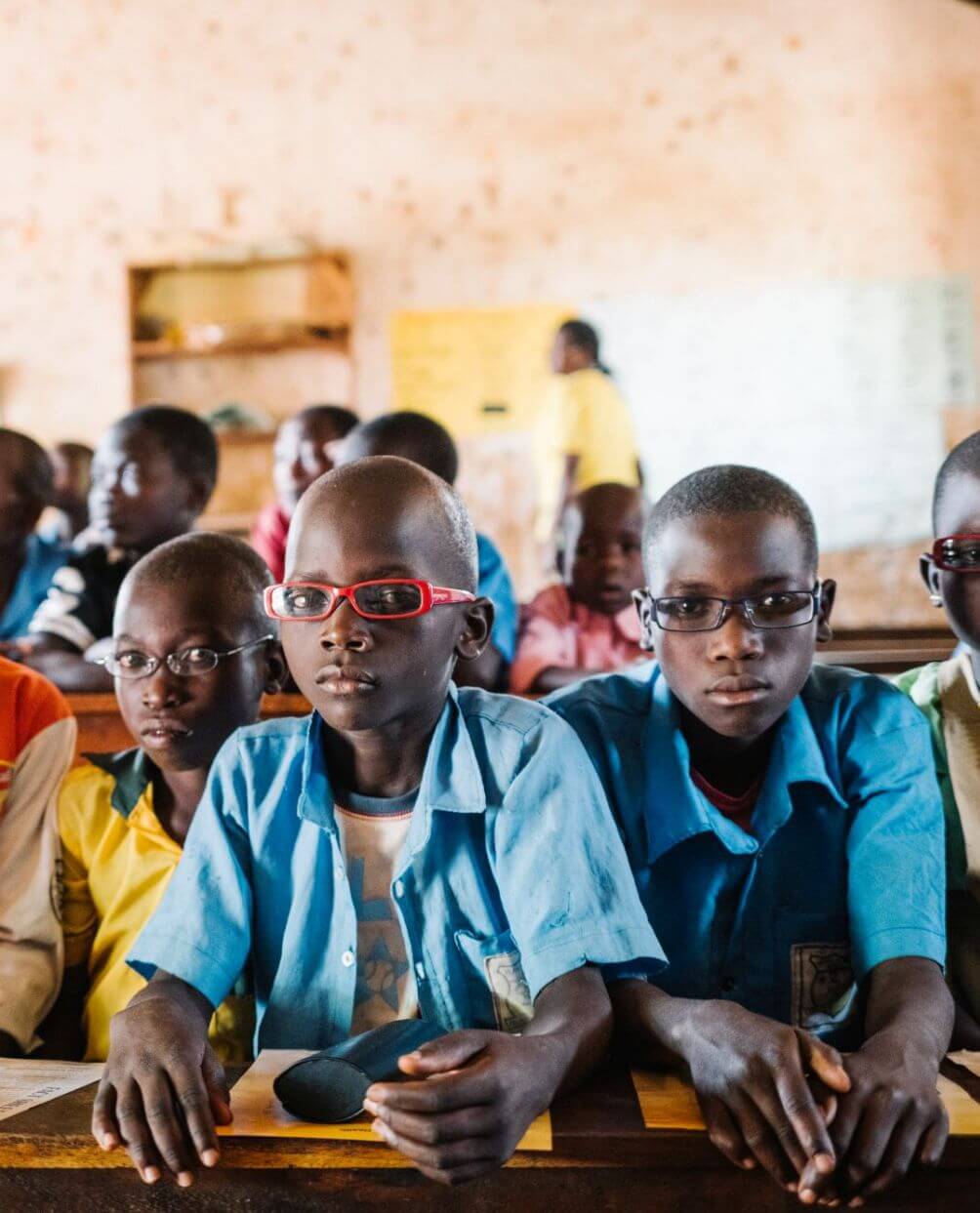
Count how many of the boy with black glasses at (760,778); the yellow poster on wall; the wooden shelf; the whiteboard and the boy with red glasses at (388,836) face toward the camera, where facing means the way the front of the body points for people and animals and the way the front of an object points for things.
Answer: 5

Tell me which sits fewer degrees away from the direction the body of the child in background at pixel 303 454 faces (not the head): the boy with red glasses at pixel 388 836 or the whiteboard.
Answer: the boy with red glasses

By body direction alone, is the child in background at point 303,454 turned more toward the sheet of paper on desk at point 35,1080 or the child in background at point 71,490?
the sheet of paper on desk

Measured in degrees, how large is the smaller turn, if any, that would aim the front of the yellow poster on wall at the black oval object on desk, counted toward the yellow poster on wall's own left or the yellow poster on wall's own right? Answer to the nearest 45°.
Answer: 0° — it already faces it

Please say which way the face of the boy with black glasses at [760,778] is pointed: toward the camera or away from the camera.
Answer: toward the camera

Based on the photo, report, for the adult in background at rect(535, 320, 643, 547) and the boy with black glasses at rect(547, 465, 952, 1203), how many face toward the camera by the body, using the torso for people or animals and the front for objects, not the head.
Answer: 1

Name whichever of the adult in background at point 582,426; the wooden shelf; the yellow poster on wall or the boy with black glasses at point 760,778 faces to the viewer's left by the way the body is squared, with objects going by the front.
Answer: the adult in background

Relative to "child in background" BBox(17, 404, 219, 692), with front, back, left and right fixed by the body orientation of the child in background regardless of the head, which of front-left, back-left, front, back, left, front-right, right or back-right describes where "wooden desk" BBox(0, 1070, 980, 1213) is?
front-left

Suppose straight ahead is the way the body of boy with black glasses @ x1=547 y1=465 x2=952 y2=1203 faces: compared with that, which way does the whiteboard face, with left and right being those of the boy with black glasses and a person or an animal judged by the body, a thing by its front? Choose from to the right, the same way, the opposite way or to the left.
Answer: the same way

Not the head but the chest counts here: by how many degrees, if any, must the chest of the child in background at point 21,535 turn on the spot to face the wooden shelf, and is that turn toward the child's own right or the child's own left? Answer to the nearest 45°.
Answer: approximately 135° to the child's own right

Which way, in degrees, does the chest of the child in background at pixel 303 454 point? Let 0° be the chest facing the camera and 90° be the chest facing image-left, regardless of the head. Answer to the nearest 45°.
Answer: approximately 45°

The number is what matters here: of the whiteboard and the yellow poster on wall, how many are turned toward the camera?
2

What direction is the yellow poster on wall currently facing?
toward the camera

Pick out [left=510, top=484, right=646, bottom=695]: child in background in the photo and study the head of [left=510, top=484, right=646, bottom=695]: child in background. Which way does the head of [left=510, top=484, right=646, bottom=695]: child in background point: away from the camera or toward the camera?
toward the camera

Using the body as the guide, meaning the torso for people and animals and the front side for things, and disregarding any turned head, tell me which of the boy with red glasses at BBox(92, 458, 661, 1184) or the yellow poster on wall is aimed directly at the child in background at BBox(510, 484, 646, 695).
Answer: the yellow poster on wall

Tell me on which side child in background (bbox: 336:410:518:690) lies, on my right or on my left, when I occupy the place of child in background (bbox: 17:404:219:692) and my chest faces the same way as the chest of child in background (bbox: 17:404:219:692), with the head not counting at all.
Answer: on my left

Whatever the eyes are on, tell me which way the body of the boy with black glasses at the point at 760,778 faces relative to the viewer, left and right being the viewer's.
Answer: facing the viewer

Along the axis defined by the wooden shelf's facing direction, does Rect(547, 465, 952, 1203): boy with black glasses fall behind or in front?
in front

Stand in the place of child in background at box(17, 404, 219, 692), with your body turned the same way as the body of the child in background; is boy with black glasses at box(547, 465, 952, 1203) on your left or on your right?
on your left

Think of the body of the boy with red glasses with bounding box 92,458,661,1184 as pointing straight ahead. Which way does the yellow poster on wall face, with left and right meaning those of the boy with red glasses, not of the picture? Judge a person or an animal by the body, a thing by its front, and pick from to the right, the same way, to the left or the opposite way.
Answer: the same way
